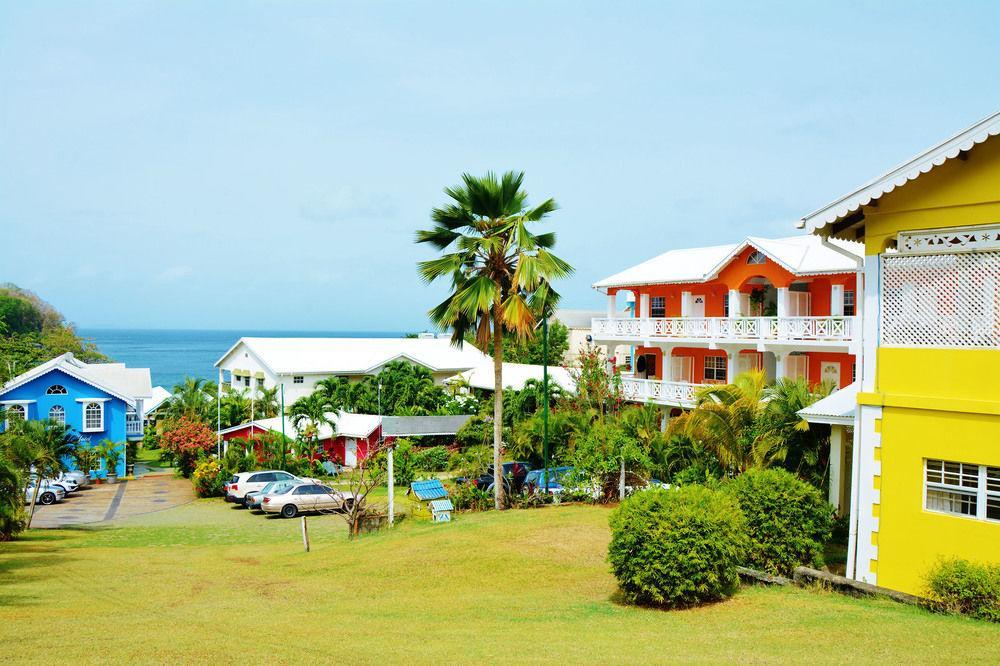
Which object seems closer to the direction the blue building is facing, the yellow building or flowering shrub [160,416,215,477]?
the yellow building

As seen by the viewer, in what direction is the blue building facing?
toward the camera

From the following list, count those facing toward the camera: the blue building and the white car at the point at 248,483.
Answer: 1

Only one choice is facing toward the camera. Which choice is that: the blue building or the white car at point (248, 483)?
the blue building

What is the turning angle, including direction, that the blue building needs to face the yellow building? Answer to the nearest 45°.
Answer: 0° — it already faces it
